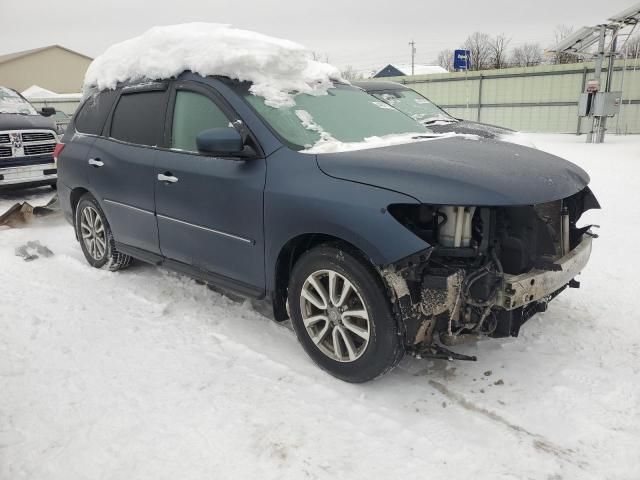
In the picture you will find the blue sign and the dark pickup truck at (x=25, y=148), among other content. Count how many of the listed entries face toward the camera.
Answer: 2

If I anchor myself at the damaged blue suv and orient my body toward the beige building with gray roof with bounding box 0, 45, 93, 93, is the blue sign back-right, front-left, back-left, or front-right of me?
front-right

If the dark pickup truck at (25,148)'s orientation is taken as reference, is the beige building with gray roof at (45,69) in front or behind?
behind

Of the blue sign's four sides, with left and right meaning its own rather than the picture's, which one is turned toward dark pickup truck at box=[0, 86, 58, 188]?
front

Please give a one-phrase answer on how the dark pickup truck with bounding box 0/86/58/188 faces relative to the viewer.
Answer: facing the viewer

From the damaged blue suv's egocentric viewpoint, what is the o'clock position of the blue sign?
The blue sign is roughly at 8 o'clock from the damaged blue suv.

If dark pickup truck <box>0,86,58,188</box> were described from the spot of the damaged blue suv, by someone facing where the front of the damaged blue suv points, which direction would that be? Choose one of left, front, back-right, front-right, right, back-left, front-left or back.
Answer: back

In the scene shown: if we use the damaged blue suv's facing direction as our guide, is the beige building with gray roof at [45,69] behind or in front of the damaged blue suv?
behind

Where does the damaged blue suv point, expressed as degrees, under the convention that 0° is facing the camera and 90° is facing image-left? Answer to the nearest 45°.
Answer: approximately 315°

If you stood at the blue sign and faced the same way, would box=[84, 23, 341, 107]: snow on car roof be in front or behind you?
in front

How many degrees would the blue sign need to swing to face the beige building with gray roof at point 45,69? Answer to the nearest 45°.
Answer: approximately 135° to its right

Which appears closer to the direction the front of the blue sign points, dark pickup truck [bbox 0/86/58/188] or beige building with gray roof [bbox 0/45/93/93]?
the dark pickup truck
